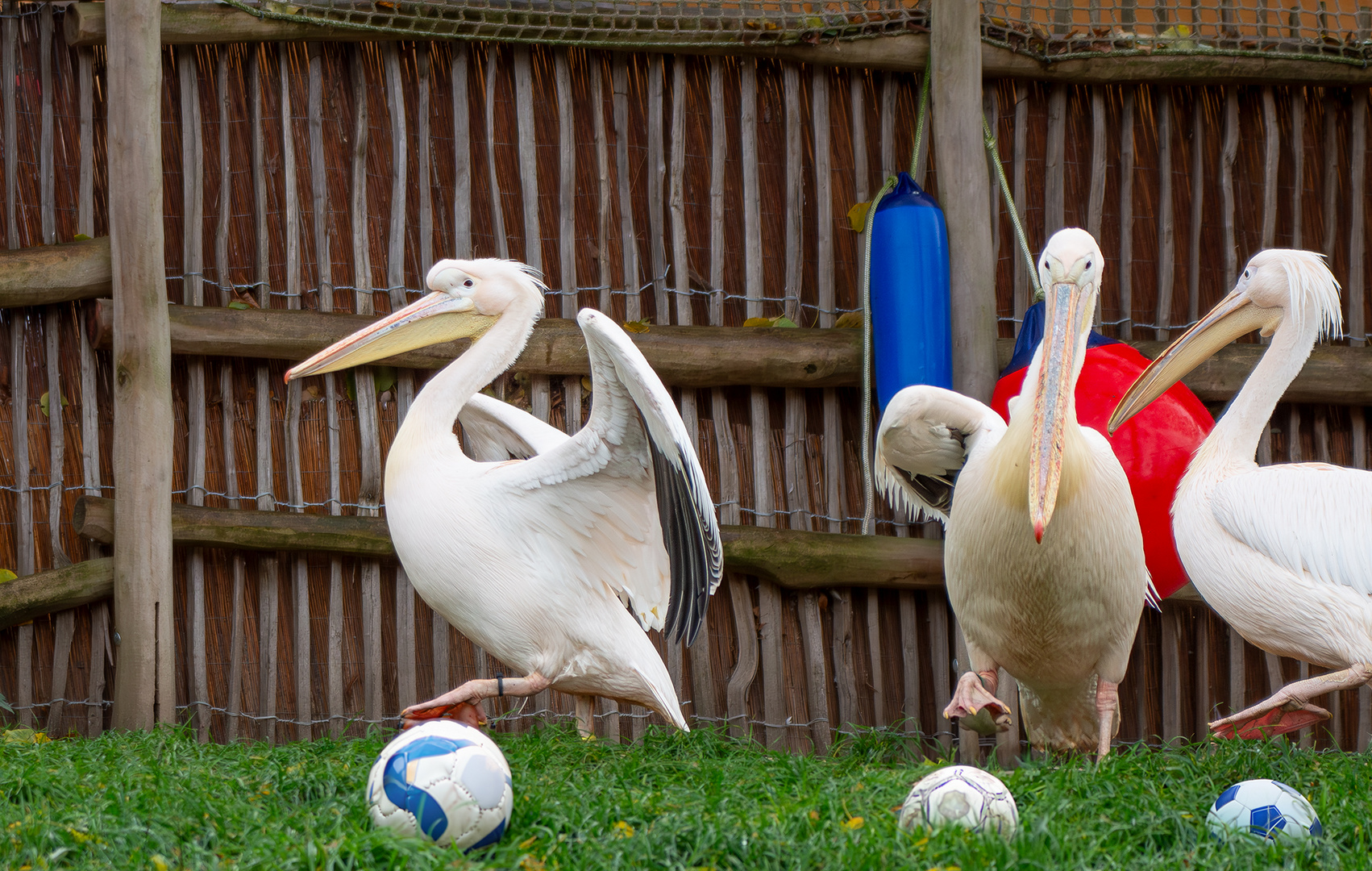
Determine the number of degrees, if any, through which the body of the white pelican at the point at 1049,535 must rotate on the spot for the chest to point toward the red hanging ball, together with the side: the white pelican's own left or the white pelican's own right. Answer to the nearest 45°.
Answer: approximately 180°

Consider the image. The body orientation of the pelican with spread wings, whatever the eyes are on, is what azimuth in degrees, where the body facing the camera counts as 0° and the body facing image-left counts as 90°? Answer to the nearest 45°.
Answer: approximately 90°

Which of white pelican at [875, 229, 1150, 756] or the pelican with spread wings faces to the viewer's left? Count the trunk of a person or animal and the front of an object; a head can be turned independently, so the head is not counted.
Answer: the pelican with spread wings

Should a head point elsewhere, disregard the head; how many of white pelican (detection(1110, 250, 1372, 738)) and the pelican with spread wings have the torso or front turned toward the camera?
0

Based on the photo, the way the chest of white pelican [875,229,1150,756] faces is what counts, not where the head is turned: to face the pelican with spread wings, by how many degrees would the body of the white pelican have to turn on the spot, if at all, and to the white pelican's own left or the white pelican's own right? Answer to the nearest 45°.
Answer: approximately 90° to the white pelican's own right

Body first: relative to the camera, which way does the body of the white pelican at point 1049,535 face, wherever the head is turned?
toward the camera

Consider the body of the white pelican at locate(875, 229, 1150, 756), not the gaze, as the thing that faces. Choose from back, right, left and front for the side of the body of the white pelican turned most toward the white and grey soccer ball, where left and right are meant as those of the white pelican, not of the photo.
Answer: front

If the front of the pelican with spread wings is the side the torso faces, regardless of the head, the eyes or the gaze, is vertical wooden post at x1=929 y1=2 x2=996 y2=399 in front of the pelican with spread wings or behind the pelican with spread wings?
behind

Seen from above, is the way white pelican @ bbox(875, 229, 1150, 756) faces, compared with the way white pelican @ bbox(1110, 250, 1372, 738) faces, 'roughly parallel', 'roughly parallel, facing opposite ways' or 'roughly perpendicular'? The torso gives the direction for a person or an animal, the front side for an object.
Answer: roughly perpendicular

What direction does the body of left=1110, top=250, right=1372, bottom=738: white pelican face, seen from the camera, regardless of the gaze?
to the viewer's left

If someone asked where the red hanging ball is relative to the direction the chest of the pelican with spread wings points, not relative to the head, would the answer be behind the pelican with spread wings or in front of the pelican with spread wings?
behind
